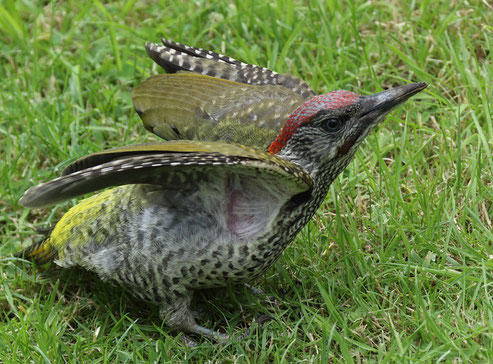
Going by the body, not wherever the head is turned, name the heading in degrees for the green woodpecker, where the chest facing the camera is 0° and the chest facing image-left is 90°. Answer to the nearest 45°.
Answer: approximately 270°
